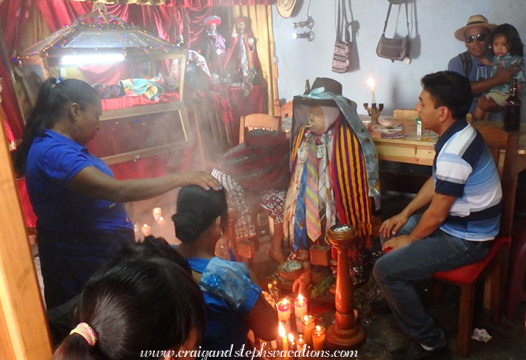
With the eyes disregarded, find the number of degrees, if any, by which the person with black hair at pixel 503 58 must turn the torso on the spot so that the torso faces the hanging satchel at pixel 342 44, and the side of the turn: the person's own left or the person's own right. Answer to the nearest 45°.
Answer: approximately 90° to the person's own right

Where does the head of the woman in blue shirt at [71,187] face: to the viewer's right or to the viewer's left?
to the viewer's right

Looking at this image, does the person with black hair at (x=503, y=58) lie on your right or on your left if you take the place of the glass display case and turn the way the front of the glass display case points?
on your left

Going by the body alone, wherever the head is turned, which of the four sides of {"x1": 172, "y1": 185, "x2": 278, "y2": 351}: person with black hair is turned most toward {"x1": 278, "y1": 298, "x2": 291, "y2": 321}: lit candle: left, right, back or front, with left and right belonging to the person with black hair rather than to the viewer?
front

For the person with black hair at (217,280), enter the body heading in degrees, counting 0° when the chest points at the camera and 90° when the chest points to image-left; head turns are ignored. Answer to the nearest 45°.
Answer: approximately 225°

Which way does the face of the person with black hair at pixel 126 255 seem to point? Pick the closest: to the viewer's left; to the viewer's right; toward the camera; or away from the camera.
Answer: away from the camera

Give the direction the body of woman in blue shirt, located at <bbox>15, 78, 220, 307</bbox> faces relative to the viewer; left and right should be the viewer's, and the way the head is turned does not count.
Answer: facing to the right of the viewer

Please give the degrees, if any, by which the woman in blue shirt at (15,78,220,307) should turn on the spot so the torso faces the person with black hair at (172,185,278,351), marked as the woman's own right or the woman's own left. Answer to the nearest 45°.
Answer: approximately 45° to the woman's own right

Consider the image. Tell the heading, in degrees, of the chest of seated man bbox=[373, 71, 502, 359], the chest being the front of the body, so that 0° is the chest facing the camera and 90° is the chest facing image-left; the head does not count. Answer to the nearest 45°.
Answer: approximately 90°

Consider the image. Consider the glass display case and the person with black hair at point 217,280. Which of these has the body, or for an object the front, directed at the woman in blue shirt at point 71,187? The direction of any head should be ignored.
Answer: the glass display case

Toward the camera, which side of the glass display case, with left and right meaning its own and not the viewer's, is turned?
front

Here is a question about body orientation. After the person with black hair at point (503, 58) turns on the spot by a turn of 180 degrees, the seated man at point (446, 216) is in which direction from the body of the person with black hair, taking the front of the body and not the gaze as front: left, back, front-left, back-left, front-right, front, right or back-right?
back-right

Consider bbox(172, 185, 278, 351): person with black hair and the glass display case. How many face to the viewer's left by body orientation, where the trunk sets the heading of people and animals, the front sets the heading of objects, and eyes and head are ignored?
0

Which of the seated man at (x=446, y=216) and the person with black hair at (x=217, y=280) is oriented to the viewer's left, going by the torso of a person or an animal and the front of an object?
the seated man

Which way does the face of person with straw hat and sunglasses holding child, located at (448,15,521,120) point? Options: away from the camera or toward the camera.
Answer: toward the camera
